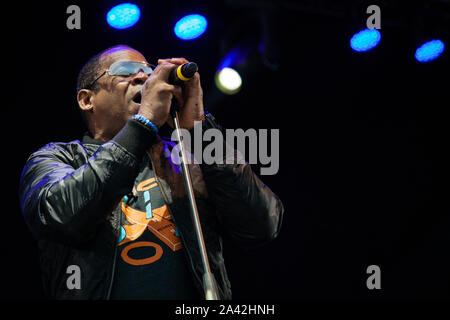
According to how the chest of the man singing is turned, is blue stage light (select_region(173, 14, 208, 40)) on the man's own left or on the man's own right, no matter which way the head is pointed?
on the man's own left

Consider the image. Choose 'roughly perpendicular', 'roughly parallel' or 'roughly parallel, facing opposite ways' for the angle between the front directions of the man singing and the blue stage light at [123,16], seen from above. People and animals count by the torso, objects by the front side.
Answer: roughly parallel

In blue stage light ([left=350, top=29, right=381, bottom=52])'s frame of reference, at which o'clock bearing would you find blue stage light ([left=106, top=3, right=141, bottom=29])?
blue stage light ([left=106, top=3, right=141, bottom=29]) is roughly at 2 o'clock from blue stage light ([left=350, top=29, right=381, bottom=52]).

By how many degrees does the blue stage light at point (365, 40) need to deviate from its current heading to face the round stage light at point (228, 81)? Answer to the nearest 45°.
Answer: approximately 90° to its right

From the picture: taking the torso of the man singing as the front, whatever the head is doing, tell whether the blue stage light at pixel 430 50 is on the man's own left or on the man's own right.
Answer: on the man's own left

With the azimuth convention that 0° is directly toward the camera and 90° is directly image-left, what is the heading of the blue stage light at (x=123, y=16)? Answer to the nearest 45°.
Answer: approximately 315°

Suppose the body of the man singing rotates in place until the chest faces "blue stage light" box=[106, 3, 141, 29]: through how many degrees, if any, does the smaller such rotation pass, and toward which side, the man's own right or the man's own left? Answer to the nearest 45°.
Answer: approximately 135° to the man's own left

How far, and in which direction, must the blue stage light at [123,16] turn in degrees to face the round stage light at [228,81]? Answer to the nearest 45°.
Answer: approximately 90° to its left

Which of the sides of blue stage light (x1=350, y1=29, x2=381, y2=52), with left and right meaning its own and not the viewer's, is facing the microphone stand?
front

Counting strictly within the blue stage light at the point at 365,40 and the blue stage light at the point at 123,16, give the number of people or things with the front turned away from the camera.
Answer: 0

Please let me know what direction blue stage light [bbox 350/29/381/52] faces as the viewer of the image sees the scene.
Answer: facing the viewer

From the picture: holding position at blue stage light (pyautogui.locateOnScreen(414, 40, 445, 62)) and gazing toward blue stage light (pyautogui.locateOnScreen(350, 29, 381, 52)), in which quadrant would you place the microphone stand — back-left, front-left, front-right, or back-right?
front-left
